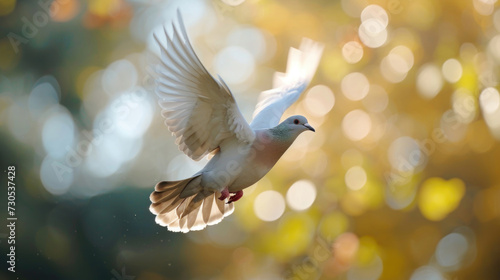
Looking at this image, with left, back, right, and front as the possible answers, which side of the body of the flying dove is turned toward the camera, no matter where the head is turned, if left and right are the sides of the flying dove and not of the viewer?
right
